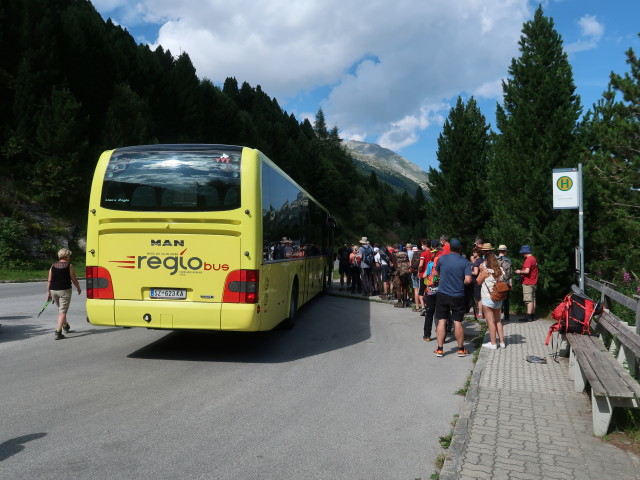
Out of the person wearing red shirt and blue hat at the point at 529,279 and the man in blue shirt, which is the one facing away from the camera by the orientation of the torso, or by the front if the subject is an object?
the man in blue shirt

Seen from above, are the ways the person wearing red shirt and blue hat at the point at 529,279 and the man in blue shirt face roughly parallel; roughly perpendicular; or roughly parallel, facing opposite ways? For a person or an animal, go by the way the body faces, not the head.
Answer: roughly perpendicular

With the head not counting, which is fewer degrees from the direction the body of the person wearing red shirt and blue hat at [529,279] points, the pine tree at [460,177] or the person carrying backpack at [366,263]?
the person carrying backpack

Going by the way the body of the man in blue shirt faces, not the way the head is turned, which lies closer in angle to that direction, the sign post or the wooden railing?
the sign post

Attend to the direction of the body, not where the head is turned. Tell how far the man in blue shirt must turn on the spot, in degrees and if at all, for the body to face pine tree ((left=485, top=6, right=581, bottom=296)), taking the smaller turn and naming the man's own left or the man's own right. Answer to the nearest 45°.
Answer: approximately 45° to the man's own right

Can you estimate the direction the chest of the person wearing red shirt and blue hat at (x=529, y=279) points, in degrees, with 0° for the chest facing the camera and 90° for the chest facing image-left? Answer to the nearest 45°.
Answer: approximately 90°

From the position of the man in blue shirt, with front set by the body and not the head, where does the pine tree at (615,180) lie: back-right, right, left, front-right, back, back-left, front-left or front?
front-right

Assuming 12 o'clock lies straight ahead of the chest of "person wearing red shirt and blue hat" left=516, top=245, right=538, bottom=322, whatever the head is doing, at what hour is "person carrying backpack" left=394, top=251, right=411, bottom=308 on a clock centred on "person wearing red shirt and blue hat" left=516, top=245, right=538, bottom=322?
"person carrying backpack" left=394, top=251, right=411, bottom=308 is roughly at 1 o'clock from "person wearing red shirt and blue hat" left=516, top=245, right=538, bottom=322.

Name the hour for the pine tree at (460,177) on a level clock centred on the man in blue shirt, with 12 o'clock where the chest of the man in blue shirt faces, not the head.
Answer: The pine tree is roughly at 12 o'clock from the man in blue shirt.

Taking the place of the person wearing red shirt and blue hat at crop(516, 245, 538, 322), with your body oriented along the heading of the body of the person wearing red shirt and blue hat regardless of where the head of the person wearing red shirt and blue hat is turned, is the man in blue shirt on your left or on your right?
on your left

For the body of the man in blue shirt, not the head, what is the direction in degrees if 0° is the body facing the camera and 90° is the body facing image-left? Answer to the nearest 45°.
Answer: approximately 180°
